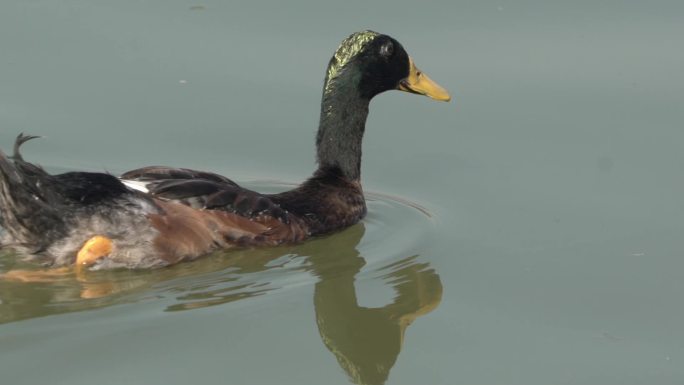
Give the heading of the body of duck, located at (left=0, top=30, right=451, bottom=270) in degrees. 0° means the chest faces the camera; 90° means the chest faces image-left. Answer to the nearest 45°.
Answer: approximately 270°
